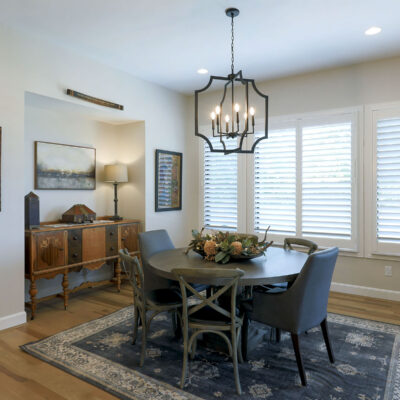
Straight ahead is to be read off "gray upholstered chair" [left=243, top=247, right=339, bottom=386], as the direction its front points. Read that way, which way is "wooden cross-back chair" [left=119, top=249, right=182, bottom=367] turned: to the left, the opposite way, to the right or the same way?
to the right

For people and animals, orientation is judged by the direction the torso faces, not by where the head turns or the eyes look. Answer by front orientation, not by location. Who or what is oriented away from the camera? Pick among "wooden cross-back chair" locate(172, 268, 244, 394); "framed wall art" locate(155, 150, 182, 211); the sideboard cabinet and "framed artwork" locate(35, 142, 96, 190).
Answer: the wooden cross-back chair

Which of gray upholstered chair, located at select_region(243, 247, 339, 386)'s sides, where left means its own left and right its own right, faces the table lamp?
front

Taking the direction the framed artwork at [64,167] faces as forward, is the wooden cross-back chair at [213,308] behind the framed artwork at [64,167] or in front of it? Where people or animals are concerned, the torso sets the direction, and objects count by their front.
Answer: in front

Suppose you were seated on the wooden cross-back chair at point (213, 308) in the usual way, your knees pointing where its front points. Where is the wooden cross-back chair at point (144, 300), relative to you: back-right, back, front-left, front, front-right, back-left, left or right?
front-left

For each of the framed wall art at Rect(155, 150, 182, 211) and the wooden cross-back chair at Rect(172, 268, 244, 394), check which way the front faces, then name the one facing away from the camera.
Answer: the wooden cross-back chair

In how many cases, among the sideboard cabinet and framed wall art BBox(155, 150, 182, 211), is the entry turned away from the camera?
0

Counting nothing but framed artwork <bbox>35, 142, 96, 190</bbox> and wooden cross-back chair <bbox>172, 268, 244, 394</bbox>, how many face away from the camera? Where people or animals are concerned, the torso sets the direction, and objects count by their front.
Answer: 1

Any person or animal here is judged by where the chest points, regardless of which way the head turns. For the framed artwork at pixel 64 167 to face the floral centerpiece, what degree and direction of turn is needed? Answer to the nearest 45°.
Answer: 0° — it already faces it

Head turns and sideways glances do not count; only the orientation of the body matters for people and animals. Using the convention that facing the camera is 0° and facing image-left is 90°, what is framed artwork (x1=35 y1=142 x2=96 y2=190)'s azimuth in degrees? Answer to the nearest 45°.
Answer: approximately 315°

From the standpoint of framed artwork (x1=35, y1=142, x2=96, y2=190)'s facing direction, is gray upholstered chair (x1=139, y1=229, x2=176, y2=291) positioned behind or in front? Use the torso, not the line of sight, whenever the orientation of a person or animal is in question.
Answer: in front

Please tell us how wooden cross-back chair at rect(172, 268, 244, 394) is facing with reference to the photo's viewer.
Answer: facing away from the viewer

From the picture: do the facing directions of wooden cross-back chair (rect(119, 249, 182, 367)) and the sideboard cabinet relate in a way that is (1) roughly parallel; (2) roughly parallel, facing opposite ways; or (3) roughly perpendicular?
roughly perpendicular
